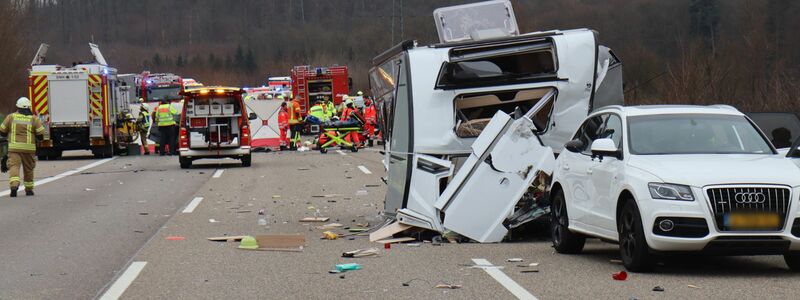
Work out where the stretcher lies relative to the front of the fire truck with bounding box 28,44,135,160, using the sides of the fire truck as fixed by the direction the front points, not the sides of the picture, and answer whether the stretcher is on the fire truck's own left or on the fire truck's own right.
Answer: on the fire truck's own right

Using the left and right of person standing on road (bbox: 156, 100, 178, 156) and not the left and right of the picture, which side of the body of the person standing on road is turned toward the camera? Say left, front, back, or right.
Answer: back

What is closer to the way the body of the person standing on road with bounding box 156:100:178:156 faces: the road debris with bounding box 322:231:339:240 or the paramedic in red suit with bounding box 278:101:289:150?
the paramedic in red suit

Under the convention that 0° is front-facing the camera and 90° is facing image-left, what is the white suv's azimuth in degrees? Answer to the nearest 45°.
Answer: approximately 315°

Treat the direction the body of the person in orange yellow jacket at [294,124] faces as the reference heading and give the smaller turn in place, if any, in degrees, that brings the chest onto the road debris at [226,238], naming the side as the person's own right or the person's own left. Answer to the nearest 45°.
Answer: approximately 90° to the person's own right

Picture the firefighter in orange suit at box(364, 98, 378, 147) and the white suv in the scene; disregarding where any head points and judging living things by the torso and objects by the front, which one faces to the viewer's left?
the firefighter in orange suit

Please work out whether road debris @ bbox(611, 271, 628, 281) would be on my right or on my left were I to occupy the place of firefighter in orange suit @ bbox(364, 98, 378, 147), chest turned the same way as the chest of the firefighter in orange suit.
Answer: on my left

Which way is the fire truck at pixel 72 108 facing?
away from the camera

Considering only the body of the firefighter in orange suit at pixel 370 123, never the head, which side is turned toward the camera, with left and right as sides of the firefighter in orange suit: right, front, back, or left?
left
